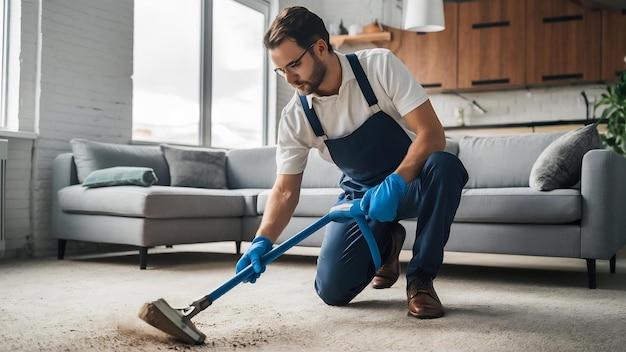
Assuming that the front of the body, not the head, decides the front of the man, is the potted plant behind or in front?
behind

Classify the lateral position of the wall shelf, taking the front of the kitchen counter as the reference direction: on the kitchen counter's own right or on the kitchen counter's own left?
on the kitchen counter's own right

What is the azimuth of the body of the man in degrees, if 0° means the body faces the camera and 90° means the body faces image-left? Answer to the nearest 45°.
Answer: approximately 45°

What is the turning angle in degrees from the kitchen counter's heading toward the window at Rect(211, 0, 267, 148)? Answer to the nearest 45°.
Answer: approximately 90° to its right

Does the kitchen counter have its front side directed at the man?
yes

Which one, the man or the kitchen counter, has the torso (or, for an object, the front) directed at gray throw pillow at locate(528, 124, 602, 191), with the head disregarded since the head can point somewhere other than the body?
the kitchen counter

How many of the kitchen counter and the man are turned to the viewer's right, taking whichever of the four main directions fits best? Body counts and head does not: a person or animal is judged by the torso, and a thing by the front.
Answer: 0

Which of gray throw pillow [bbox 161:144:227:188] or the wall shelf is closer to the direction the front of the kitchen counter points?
the gray throw pillow

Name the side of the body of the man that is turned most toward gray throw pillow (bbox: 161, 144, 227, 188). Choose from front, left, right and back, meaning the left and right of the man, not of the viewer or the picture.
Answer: right

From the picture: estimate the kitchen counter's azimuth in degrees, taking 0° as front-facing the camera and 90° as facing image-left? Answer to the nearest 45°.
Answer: approximately 0°

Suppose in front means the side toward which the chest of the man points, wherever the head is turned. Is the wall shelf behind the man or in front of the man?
behind

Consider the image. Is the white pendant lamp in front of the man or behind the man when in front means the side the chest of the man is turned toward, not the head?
behind

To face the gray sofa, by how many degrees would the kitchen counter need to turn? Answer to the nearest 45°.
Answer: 0° — it already faces it
